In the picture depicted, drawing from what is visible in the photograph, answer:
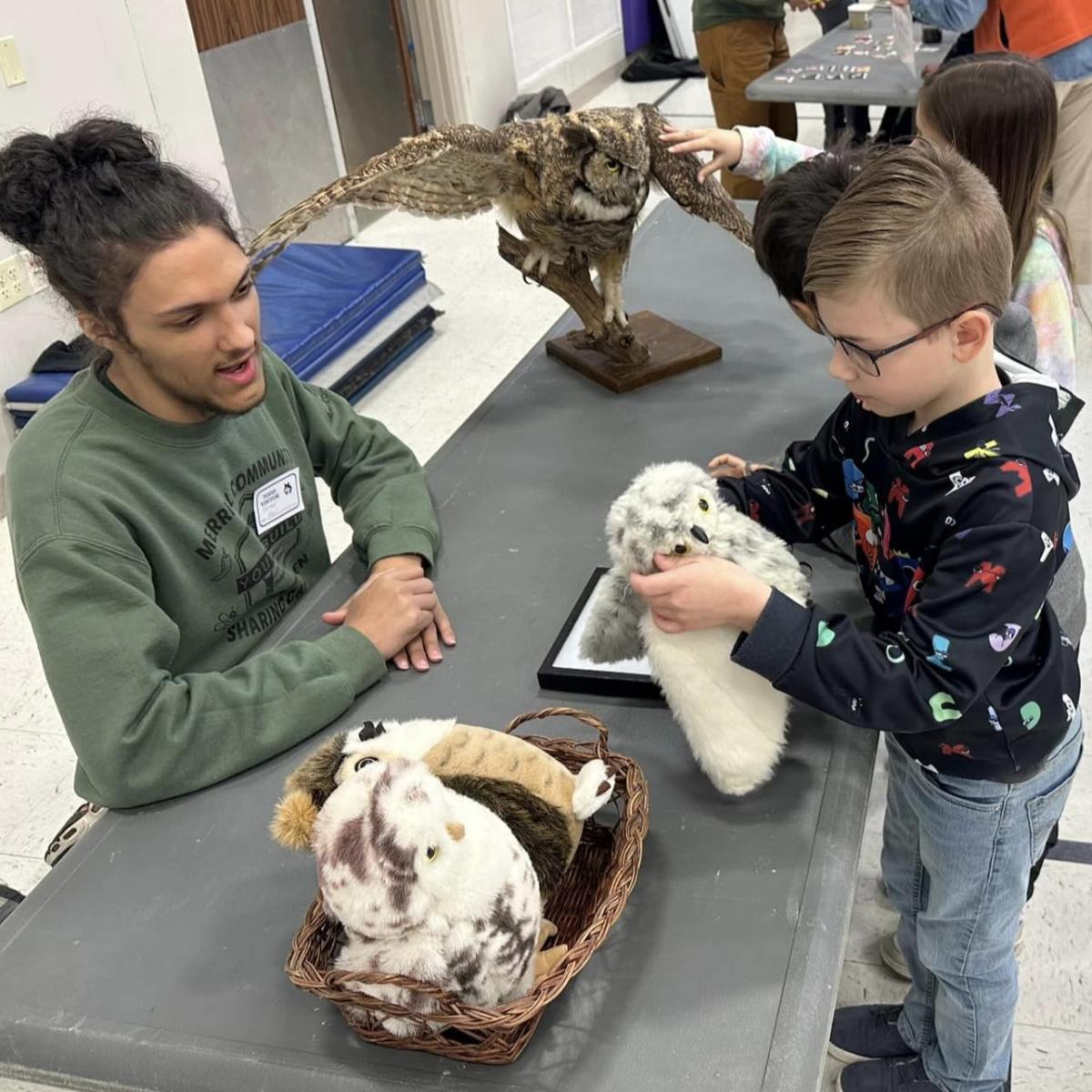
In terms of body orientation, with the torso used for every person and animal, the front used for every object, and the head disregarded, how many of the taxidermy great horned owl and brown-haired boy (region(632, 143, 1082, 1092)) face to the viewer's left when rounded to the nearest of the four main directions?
1

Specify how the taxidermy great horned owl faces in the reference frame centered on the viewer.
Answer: facing the viewer and to the right of the viewer

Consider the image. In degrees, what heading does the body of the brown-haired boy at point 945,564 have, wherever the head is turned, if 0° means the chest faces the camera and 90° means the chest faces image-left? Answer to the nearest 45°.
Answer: approximately 90°

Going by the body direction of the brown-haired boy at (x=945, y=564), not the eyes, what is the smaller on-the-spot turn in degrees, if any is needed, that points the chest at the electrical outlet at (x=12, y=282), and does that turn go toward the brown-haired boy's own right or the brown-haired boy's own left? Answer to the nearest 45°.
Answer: approximately 45° to the brown-haired boy's own right

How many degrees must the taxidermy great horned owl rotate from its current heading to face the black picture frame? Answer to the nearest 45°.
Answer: approximately 45° to its right

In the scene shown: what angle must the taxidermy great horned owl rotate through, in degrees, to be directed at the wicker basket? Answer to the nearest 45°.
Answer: approximately 45° to its right

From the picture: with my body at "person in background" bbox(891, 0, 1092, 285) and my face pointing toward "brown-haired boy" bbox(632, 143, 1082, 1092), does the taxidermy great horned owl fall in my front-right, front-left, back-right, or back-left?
front-right

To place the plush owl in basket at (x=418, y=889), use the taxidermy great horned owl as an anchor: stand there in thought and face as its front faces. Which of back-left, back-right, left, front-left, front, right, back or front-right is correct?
front-right

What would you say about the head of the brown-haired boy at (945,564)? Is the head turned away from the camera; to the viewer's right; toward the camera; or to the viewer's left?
to the viewer's left

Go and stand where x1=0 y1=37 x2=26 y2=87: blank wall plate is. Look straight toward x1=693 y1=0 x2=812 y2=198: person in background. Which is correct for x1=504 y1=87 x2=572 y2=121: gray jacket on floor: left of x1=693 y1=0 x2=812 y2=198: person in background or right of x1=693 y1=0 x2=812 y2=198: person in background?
left
